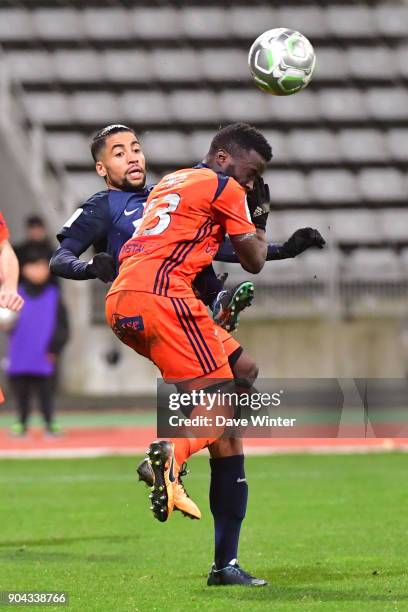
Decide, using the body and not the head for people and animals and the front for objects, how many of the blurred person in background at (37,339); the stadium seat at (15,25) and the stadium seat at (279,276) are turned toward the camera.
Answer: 3

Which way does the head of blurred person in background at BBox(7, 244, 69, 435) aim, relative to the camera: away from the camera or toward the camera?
toward the camera

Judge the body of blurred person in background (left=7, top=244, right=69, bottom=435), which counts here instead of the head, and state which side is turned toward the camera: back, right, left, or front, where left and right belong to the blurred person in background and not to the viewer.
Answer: front

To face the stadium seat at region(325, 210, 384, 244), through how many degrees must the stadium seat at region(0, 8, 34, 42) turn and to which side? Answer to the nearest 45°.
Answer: approximately 45° to its left

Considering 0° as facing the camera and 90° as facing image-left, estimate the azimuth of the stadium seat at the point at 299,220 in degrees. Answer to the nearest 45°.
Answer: approximately 0°

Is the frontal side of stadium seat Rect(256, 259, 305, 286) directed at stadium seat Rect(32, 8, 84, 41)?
no

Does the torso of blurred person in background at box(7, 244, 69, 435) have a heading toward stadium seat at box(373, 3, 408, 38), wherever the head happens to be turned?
no

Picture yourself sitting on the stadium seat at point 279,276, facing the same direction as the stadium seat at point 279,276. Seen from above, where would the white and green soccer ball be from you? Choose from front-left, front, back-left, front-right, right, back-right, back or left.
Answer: front

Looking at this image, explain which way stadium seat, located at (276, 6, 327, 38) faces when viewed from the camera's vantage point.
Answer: facing the viewer

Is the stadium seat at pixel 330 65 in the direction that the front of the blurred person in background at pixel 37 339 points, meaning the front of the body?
no

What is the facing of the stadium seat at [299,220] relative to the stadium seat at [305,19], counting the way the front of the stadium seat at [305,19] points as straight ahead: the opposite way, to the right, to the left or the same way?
the same way

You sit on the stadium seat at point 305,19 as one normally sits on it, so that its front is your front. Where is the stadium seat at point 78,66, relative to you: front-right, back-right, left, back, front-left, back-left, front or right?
right

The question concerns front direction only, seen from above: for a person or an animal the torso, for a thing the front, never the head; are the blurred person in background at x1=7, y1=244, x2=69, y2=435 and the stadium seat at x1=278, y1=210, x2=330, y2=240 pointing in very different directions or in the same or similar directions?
same or similar directions

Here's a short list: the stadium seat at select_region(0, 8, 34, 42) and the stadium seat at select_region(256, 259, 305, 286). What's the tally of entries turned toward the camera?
2

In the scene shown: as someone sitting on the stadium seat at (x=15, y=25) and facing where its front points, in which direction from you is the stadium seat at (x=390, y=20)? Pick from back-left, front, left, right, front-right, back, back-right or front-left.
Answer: left
